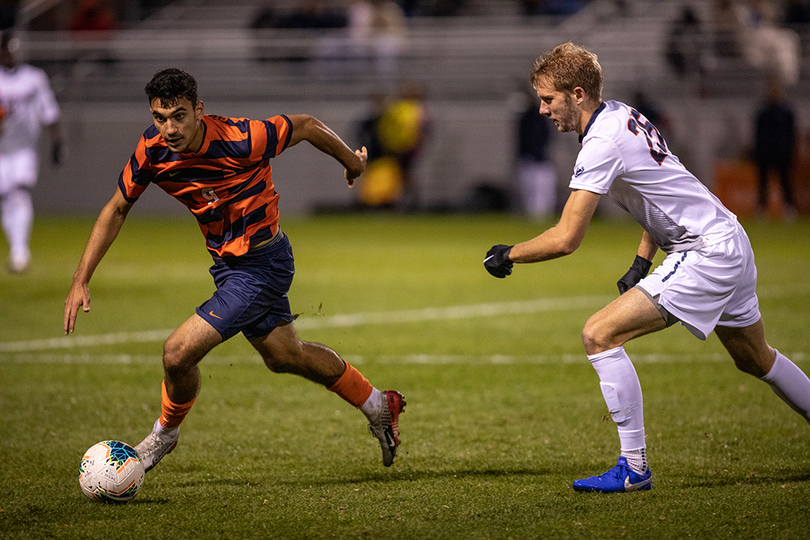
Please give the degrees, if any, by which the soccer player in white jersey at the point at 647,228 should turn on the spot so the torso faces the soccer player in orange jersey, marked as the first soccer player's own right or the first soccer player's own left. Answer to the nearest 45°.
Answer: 0° — they already face them

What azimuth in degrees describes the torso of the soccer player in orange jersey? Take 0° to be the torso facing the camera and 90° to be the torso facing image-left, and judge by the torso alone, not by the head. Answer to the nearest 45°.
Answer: approximately 45°

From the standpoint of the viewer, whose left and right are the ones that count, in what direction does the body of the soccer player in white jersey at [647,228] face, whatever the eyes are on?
facing to the left of the viewer
